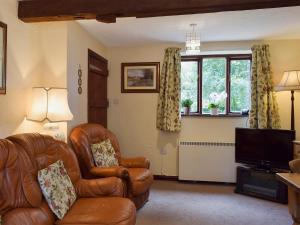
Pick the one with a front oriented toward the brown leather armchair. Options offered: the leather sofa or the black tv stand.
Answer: the black tv stand

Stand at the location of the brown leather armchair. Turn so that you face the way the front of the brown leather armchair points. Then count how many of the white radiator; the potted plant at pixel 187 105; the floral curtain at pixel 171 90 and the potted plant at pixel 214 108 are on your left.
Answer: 4

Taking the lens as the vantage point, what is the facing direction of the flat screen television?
facing the viewer and to the left of the viewer

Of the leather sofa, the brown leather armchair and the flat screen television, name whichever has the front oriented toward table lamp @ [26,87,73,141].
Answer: the flat screen television

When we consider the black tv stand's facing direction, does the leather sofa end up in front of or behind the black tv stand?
in front

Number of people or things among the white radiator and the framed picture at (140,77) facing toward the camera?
2

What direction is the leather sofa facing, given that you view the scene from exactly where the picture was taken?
facing the viewer and to the right of the viewer

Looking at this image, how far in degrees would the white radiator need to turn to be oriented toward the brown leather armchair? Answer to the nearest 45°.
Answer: approximately 45° to its right

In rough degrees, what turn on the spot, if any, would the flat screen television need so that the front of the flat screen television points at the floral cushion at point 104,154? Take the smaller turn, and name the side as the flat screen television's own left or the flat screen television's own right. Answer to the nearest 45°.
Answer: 0° — it already faces it

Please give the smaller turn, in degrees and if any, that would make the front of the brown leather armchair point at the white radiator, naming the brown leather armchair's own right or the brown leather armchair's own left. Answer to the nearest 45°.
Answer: approximately 90° to the brown leather armchair's own left
